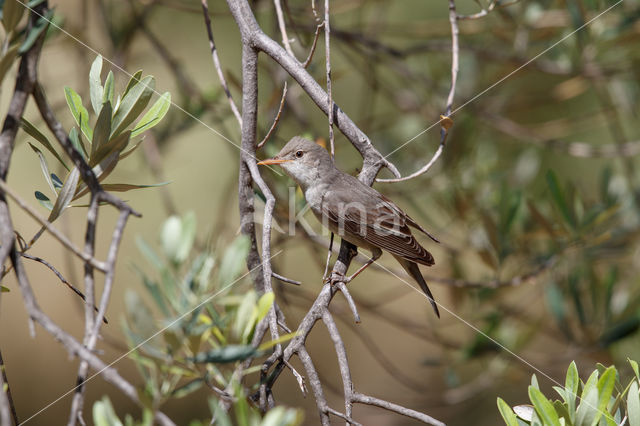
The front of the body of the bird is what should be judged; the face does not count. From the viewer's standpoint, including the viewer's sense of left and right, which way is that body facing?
facing to the left of the viewer
